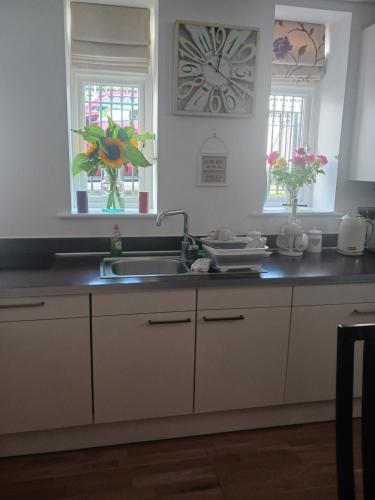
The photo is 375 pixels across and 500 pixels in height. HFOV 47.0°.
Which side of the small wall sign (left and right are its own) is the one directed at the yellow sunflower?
right

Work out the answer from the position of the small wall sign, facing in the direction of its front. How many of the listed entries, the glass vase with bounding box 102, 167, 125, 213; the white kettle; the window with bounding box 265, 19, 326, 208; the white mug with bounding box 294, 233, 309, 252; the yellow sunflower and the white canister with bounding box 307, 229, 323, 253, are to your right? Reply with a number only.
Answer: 2

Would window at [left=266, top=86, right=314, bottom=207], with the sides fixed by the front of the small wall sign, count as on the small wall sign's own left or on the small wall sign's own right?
on the small wall sign's own left

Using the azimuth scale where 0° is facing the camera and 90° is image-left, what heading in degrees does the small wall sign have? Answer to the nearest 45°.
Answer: approximately 0°

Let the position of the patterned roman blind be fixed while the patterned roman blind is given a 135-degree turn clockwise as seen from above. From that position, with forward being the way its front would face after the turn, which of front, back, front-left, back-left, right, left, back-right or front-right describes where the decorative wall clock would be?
left

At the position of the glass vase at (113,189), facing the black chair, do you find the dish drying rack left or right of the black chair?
left

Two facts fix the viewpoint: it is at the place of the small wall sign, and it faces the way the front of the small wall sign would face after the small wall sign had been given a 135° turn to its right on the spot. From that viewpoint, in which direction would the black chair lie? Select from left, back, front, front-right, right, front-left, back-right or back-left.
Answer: back-left

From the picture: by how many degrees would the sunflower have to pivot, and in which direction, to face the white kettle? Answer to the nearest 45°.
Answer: approximately 90° to its left

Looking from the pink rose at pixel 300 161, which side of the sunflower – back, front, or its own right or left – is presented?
left

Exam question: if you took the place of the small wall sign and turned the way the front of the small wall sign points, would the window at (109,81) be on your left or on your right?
on your right

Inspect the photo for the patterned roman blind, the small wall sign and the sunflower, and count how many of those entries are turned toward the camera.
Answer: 3
